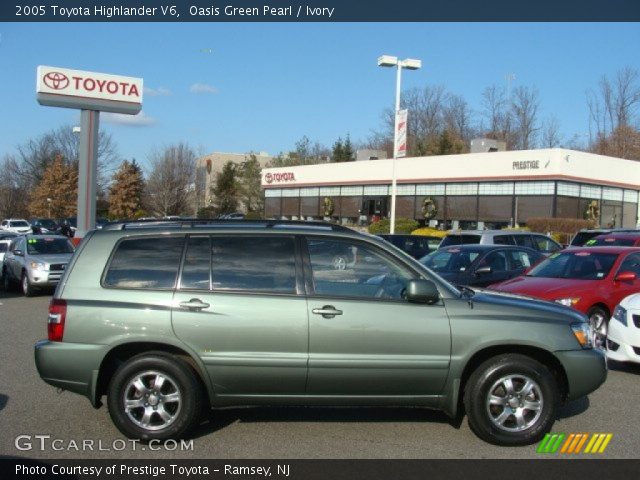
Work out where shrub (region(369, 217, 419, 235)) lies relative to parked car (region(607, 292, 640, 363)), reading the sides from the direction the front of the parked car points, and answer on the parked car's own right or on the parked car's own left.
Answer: on the parked car's own right

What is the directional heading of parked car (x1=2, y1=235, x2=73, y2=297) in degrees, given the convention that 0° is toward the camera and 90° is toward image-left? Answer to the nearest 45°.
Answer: approximately 315°

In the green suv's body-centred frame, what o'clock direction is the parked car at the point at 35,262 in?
The parked car is roughly at 8 o'clock from the green suv.

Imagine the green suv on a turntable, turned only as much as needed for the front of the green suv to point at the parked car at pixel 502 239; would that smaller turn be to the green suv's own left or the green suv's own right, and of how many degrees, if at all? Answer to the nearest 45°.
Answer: approximately 45° to the green suv's own left

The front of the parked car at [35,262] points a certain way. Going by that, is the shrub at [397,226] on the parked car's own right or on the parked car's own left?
on the parked car's own left

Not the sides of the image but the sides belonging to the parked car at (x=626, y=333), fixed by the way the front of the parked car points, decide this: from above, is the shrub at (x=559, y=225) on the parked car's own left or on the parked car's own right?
on the parked car's own right

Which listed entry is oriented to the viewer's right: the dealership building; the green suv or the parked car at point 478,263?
the green suv

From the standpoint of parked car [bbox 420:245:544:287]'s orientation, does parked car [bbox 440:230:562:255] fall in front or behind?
behind
